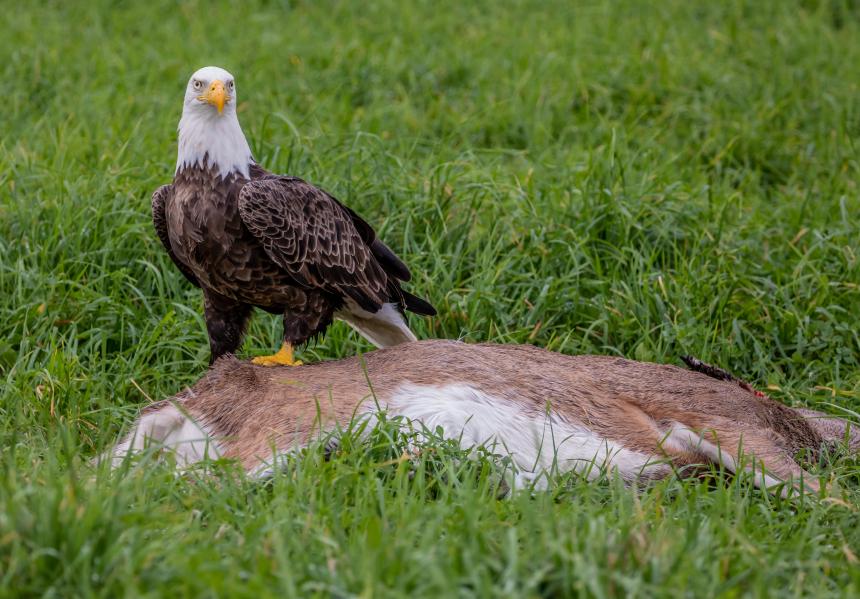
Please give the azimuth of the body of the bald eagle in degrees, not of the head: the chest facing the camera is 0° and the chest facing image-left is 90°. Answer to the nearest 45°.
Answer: approximately 45°
